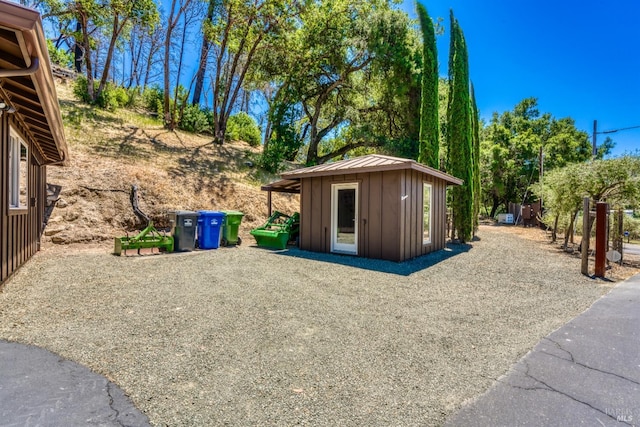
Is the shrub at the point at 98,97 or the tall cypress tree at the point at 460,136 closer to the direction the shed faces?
the shrub

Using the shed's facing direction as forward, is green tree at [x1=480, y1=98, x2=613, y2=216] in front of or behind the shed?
behind

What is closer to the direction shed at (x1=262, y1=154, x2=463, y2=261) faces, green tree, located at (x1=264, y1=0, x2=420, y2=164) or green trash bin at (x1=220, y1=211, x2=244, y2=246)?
the green trash bin

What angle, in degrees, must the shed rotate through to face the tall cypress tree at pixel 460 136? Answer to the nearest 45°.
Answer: approximately 180°

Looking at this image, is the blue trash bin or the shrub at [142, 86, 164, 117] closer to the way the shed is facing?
the blue trash bin

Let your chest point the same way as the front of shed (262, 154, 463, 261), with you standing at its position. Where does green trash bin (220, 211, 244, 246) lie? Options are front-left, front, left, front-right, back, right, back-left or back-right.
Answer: front-right

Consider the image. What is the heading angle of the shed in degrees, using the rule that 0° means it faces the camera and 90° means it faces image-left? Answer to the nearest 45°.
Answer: approximately 45°

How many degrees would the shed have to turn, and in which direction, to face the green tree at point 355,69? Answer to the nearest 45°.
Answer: approximately 135° to its right

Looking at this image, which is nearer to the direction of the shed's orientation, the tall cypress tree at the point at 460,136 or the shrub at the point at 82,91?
the shrub

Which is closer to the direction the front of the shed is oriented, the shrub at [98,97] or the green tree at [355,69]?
the shrub

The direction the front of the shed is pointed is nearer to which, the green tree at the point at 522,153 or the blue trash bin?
the blue trash bin

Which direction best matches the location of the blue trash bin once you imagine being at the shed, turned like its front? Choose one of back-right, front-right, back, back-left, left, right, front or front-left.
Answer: front-right

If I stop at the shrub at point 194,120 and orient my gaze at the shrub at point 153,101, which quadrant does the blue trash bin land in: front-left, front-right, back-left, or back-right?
back-left

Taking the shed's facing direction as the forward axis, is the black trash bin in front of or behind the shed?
in front

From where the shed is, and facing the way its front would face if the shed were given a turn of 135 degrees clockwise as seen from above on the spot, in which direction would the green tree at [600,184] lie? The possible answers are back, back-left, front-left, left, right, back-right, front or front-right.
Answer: right
